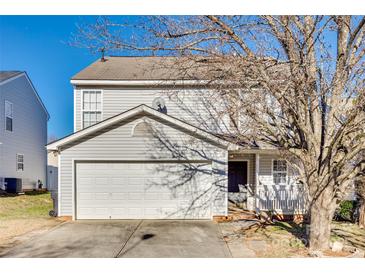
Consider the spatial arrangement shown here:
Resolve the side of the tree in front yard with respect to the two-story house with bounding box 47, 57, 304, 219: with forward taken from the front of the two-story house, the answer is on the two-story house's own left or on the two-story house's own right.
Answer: on the two-story house's own left

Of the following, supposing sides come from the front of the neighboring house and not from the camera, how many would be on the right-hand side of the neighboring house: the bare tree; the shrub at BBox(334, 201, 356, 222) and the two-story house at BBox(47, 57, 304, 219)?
0

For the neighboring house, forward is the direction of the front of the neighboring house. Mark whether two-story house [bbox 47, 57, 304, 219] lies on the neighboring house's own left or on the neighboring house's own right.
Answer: on the neighboring house's own left

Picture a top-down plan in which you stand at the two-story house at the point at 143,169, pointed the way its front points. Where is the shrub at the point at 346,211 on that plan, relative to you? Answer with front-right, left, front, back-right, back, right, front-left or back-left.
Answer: left

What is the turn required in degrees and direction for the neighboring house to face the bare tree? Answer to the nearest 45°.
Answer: approximately 45° to its left

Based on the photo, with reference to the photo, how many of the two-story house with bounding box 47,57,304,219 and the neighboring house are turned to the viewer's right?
0

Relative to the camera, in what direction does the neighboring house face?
facing the viewer and to the left of the viewer

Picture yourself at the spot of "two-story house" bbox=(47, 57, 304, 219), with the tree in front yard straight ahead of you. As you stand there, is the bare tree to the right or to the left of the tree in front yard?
right

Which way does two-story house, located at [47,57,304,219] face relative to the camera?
toward the camera

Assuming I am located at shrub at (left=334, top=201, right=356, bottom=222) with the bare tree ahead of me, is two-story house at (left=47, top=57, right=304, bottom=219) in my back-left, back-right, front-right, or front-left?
front-right

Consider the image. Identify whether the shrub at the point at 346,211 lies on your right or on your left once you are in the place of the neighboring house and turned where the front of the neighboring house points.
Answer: on your left
